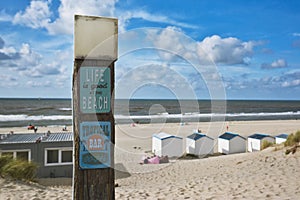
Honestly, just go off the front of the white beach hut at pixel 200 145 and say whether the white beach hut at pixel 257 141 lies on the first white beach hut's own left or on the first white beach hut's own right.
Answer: on the first white beach hut's own right

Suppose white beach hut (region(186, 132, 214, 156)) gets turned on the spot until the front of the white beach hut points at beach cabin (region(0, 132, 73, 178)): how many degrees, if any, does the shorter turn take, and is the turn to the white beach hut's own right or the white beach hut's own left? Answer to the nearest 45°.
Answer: approximately 90° to the white beach hut's own left

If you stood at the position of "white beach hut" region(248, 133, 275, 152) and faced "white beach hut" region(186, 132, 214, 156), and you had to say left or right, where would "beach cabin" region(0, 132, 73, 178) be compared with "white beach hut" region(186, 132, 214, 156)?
left

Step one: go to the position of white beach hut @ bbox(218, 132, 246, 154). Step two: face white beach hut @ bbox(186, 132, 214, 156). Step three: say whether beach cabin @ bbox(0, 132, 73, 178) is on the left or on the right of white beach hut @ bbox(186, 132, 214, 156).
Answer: left

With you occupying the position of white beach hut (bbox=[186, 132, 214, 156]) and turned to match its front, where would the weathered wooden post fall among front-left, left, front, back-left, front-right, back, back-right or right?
back-left

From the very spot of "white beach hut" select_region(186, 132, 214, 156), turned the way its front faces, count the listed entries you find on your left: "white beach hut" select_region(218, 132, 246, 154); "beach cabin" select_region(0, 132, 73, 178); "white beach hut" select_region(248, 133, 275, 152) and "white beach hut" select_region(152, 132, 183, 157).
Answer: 2

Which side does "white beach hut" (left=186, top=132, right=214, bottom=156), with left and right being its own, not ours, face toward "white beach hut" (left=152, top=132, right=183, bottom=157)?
left

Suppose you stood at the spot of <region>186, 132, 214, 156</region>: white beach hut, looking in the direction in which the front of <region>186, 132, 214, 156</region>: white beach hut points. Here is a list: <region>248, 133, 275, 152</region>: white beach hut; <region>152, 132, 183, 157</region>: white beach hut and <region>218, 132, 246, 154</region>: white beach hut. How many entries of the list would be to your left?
1

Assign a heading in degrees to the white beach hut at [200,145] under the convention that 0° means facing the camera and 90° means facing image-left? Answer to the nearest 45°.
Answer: approximately 135°
